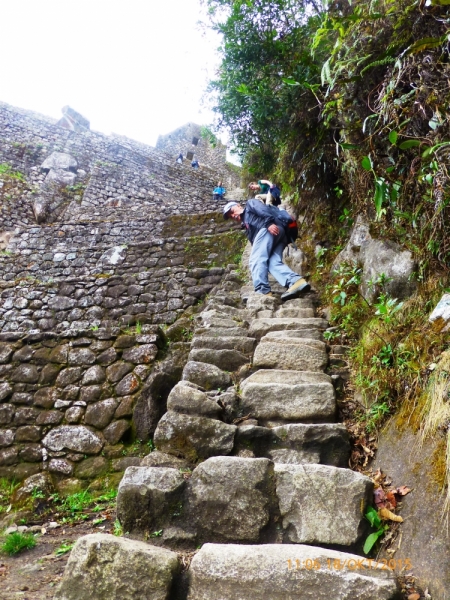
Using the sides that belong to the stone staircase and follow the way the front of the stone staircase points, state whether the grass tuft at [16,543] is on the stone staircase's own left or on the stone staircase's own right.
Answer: on the stone staircase's own right

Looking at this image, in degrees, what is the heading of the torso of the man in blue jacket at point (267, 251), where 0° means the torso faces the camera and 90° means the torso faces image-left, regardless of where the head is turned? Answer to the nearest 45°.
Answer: approximately 45°

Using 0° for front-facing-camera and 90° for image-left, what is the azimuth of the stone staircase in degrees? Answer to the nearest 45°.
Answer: approximately 0°
